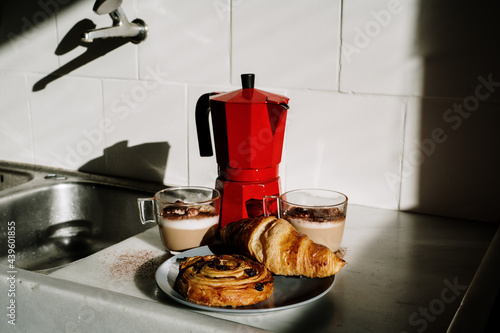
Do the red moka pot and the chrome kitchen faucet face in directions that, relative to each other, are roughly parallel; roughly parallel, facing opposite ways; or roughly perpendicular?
roughly perpendicular

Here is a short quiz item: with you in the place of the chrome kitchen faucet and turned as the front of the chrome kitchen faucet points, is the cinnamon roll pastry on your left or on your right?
on your left

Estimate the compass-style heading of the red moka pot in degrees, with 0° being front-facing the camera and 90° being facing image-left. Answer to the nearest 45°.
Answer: approximately 315°

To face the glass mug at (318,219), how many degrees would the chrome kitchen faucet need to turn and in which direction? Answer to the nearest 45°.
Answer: approximately 90° to its left
